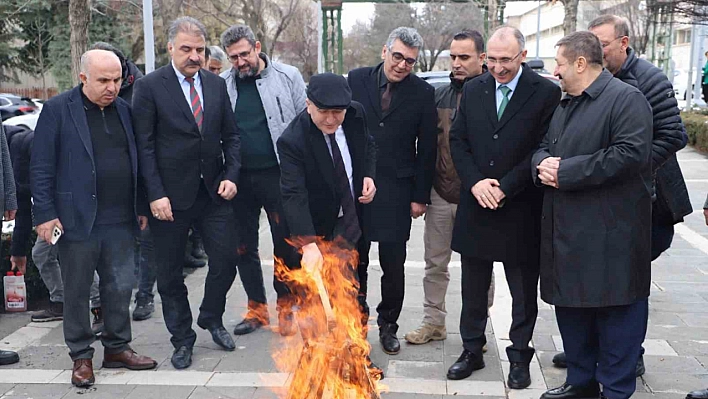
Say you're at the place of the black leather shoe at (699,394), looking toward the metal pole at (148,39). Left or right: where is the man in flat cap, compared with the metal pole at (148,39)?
left

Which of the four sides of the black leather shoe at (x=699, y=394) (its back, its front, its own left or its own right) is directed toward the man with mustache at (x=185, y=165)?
front

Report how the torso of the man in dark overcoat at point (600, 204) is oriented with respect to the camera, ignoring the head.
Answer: to the viewer's left

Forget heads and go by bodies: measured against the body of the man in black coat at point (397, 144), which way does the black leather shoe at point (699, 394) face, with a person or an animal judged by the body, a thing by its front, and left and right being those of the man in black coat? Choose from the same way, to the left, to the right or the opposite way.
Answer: to the right

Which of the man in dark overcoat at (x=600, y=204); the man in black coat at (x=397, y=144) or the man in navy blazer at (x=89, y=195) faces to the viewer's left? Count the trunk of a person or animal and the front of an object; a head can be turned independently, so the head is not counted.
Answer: the man in dark overcoat

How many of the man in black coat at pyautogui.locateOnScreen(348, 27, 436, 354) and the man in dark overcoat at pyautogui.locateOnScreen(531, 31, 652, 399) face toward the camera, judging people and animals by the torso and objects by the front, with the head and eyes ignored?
1

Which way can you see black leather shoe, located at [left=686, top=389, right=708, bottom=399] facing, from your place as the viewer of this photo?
facing to the left of the viewer

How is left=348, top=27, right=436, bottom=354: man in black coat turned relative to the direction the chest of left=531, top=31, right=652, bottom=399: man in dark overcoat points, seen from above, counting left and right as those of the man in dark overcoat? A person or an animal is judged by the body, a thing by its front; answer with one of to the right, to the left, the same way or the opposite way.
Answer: to the left

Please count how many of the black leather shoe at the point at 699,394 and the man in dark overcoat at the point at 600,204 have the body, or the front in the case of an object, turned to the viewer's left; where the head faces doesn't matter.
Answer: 2
